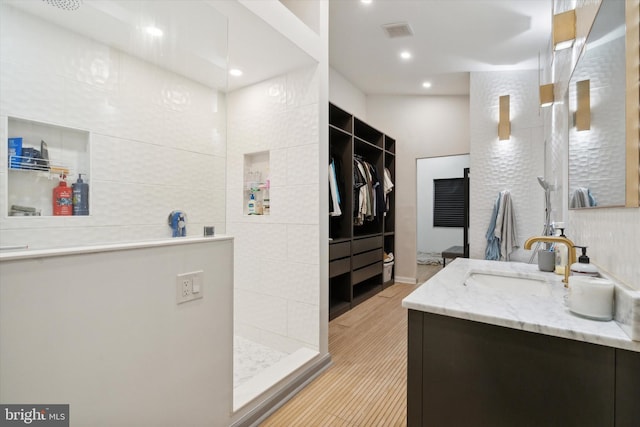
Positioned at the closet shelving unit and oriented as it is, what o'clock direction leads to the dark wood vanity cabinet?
The dark wood vanity cabinet is roughly at 1 o'clock from the closet shelving unit.

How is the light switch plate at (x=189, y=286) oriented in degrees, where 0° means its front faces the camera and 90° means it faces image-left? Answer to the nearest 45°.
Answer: approximately 315°

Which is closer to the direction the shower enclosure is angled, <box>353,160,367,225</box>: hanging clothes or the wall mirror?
the wall mirror

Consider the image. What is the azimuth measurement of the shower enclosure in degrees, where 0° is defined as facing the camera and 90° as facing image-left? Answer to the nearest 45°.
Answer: approximately 315°

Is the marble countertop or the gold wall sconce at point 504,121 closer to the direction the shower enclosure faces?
the marble countertop

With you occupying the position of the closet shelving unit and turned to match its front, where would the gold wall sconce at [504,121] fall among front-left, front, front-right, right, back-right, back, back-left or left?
front-left

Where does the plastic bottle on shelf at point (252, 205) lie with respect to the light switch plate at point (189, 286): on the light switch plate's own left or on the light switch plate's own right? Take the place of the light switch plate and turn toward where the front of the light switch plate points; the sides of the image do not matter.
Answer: on the light switch plate's own left
